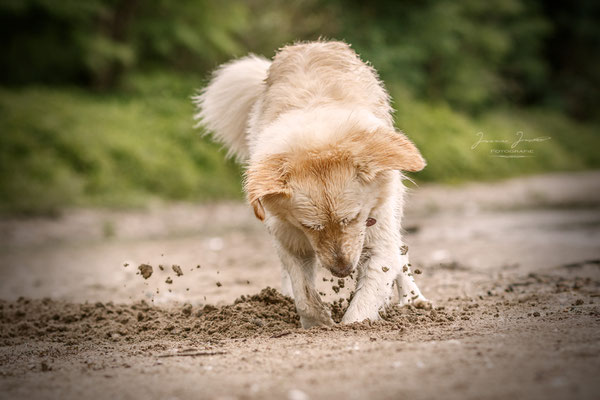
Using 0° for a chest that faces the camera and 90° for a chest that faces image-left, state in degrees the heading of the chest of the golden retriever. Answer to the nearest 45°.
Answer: approximately 0°

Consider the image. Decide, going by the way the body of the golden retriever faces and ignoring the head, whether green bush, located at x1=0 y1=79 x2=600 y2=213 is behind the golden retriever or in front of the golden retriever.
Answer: behind
